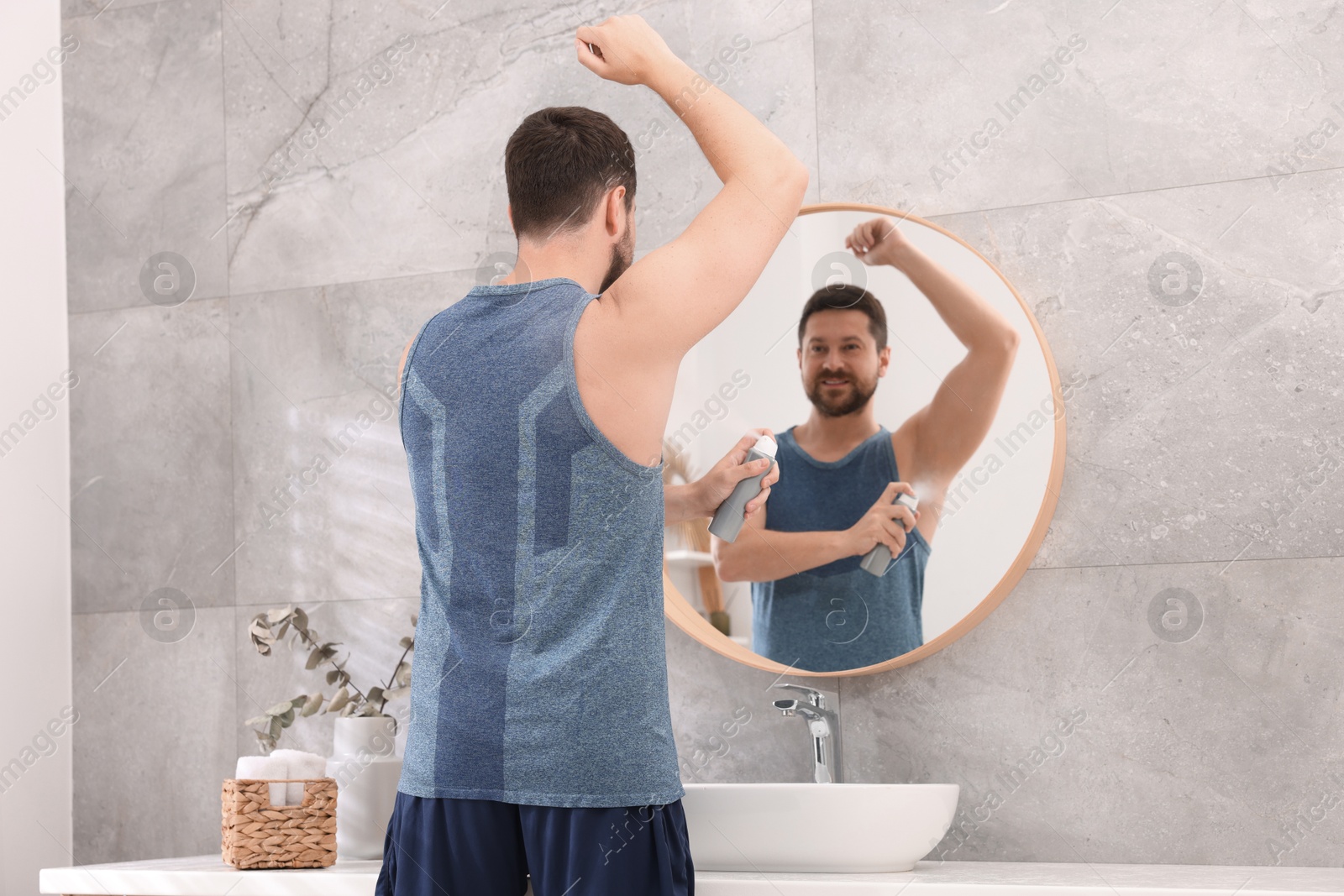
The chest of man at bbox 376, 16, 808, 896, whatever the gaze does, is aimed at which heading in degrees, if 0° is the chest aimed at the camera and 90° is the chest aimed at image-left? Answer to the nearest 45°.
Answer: approximately 225°

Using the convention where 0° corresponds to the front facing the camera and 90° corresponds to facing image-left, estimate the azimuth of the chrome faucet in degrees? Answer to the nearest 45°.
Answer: approximately 45°

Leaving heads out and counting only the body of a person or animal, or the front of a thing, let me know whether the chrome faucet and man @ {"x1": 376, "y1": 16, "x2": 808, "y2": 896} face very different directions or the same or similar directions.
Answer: very different directions

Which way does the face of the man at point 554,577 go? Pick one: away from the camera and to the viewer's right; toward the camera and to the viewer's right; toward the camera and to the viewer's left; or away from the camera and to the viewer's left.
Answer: away from the camera and to the viewer's right

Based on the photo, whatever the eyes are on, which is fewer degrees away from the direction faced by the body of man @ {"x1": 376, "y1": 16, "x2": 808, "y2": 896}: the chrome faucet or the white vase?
the chrome faucet

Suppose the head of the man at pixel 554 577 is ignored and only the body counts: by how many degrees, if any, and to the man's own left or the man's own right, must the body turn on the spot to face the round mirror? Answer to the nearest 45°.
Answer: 0° — they already face it
